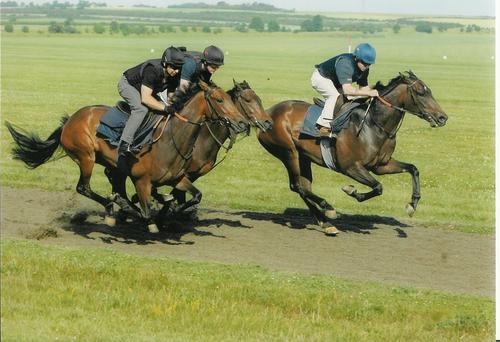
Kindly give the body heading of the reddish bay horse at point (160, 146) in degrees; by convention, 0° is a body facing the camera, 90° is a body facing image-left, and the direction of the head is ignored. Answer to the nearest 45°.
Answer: approximately 270°

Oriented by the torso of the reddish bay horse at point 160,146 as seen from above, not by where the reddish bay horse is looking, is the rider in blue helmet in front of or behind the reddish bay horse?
in front

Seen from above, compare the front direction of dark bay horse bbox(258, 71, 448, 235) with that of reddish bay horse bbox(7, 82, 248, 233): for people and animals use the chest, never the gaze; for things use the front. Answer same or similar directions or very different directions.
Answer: same or similar directions

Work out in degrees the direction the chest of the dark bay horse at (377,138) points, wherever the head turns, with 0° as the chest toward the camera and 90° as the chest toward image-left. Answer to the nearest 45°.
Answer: approximately 270°

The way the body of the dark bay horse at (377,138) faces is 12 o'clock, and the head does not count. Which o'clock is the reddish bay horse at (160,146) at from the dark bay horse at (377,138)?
the reddish bay horse at (160,146) is roughly at 5 o'clock from the dark bay horse at (377,138).

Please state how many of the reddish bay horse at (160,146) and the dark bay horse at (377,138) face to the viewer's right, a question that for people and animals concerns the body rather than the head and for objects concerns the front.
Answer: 2
